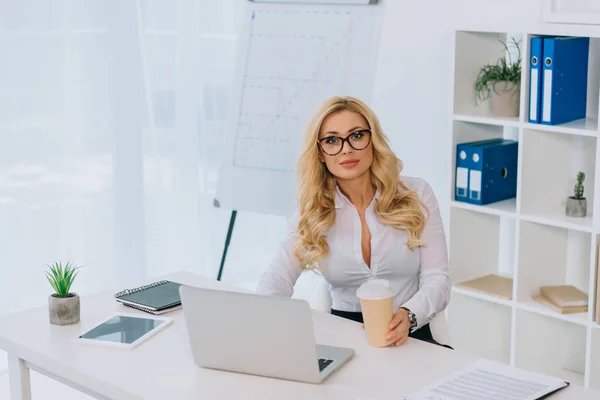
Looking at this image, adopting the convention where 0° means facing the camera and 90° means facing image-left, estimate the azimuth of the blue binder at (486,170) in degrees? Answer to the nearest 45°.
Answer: approximately 45°

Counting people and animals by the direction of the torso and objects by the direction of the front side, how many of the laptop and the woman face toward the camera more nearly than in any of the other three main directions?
1

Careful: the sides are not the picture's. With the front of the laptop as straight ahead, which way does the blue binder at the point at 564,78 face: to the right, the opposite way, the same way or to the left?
the opposite way

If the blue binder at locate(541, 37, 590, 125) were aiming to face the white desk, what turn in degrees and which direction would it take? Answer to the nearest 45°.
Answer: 0° — it already faces it

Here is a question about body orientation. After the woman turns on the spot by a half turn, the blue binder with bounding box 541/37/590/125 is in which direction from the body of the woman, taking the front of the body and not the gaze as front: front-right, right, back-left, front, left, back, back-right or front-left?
front-right

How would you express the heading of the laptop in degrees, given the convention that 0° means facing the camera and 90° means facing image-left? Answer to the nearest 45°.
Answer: approximately 225°
